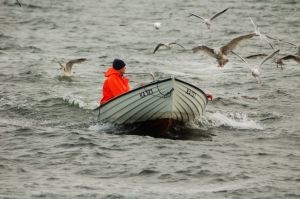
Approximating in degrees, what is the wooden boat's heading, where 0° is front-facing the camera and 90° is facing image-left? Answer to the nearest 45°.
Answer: approximately 315°

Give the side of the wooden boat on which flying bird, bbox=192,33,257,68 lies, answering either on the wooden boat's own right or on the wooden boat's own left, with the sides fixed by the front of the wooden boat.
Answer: on the wooden boat's own left
